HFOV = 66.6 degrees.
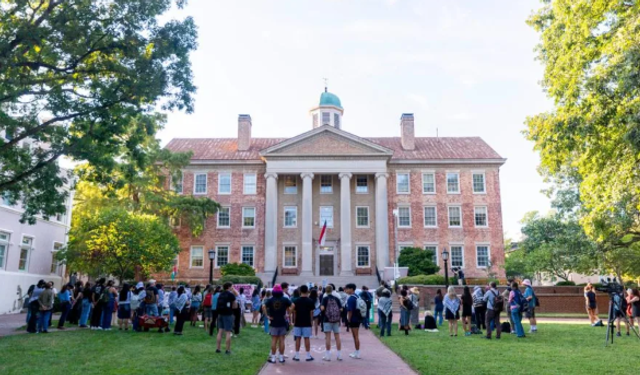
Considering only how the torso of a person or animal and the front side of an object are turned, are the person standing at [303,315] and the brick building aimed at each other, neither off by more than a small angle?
yes

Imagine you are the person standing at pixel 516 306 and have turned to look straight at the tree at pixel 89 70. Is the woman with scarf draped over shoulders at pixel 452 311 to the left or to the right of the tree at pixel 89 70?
right

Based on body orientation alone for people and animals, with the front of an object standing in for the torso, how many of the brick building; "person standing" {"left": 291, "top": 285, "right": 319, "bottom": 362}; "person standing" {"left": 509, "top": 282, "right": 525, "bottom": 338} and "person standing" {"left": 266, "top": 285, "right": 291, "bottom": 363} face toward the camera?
1

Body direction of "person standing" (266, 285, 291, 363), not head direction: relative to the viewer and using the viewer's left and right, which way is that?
facing away from the viewer

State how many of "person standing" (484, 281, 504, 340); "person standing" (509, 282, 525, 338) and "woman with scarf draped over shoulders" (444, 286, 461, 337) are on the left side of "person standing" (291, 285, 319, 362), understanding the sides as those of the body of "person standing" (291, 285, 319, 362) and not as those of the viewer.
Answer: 0

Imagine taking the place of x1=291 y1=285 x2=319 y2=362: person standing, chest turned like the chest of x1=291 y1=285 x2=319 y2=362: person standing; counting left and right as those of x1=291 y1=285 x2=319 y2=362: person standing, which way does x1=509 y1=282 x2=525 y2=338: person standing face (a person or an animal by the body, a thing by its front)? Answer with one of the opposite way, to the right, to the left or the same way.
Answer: the same way

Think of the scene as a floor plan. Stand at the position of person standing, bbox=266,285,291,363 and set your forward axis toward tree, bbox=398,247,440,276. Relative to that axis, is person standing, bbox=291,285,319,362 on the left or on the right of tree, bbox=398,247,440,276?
right

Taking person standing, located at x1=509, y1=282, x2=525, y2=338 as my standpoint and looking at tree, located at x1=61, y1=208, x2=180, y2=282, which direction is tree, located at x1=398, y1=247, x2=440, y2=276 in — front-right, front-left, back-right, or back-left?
front-right

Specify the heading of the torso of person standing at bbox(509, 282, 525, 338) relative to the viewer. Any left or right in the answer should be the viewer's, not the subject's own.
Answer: facing away from the viewer and to the left of the viewer

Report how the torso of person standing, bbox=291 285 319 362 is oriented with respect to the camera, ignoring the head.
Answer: away from the camera

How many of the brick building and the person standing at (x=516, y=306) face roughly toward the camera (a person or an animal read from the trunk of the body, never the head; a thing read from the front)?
1

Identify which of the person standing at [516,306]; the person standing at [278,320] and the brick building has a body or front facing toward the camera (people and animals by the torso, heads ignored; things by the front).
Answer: the brick building

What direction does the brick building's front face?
toward the camera

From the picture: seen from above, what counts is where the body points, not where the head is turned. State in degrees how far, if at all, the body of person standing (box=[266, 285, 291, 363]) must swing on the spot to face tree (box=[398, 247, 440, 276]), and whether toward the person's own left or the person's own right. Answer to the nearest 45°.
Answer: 0° — they already face it

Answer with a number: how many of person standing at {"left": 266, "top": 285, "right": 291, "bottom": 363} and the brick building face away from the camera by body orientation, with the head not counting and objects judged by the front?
1

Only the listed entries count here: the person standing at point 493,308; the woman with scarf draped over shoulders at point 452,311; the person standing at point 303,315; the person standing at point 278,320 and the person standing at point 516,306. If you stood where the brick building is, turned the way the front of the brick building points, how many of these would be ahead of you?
5

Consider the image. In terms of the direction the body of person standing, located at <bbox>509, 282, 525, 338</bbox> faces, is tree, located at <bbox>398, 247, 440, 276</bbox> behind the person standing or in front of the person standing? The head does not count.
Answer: in front

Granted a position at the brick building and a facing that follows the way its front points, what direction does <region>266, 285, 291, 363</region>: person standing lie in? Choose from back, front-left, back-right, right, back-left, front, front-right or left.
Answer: front

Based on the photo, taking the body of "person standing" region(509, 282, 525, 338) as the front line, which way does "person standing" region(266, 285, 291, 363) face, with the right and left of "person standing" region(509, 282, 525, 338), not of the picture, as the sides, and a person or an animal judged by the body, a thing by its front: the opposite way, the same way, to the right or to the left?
the same way

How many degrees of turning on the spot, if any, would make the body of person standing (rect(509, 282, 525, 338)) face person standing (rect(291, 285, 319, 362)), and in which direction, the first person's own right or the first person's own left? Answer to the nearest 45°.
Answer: approximately 90° to the first person's own left
